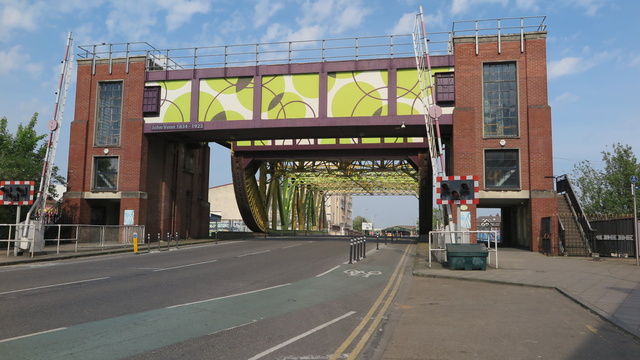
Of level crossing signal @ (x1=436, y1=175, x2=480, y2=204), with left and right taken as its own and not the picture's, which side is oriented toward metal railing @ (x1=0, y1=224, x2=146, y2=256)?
right

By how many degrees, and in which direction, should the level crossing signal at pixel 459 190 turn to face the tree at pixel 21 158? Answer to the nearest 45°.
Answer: approximately 90° to its right

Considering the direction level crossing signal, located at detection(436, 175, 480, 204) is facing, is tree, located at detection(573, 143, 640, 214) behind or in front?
behind

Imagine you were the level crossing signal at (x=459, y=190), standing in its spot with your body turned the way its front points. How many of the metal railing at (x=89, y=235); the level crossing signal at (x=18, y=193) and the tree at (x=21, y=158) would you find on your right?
3

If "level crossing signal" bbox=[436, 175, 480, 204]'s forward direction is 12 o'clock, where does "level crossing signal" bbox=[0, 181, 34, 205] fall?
"level crossing signal" bbox=[0, 181, 34, 205] is roughly at 3 o'clock from "level crossing signal" bbox=[436, 175, 480, 204].

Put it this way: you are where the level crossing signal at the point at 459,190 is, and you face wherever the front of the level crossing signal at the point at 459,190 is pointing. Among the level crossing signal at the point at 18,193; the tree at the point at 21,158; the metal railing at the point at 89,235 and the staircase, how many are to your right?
3

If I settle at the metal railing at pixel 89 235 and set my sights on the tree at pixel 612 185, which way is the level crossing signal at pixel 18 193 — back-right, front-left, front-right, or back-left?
back-right

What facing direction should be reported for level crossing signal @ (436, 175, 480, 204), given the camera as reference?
facing the viewer

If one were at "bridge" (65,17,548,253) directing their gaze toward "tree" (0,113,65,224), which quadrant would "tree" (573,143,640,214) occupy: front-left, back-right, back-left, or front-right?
back-right

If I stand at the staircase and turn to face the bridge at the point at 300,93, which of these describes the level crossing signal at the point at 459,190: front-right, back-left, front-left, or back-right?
front-left
